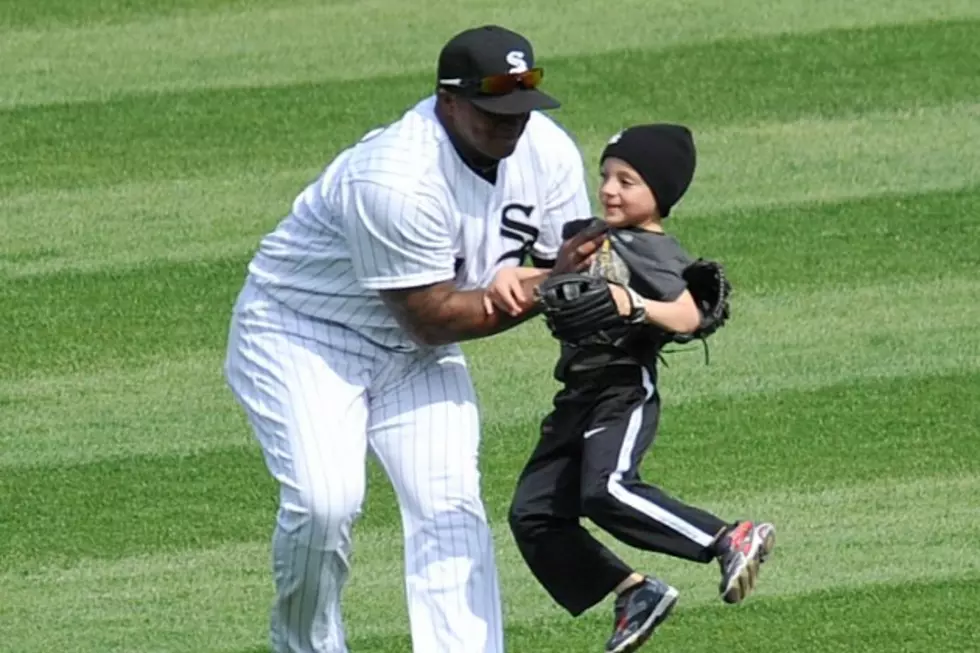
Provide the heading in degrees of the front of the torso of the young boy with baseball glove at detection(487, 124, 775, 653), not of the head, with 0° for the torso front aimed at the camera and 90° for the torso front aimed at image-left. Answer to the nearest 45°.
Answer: approximately 45°

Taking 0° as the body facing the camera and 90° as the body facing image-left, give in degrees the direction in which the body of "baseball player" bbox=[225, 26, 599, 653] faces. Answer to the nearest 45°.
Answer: approximately 315°
